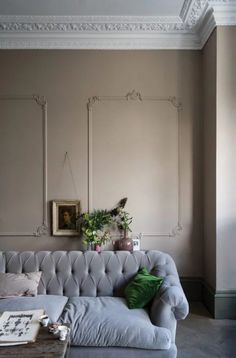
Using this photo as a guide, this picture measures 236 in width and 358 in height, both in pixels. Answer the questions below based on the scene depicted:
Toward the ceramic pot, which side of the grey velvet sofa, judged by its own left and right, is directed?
back

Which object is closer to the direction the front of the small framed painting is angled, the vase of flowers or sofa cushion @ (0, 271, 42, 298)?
the sofa cushion

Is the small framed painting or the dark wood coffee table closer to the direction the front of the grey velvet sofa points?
the dark wood coffee table

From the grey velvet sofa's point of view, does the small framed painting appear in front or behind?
behind

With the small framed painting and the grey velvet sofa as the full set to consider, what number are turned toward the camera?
2

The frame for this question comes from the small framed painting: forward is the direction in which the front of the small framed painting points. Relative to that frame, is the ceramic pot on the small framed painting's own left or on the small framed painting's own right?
on the small framed painting's own left

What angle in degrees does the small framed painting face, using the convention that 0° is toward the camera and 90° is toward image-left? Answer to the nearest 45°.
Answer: approximately 0°

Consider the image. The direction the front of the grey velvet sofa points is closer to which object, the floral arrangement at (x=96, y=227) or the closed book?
the closed book

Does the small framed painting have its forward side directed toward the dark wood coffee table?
yes

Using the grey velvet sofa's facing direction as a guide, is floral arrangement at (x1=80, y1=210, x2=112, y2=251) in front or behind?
behind

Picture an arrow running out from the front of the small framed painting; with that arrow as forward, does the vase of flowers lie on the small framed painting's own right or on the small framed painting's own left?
on the small framed painting's own left
